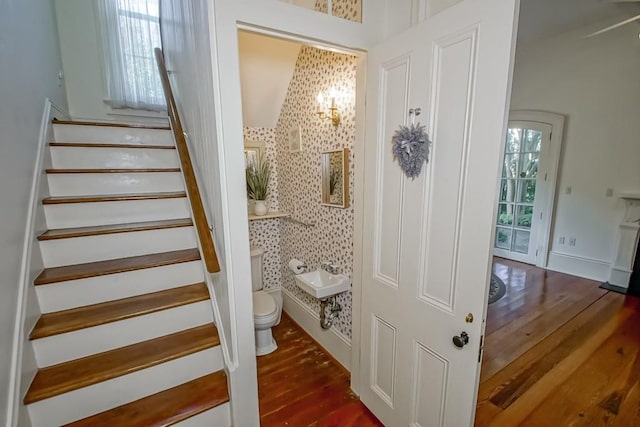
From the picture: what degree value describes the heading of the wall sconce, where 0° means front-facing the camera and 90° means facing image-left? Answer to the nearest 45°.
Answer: approximately 45°

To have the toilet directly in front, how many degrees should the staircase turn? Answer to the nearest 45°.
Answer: approximately 90° to its left

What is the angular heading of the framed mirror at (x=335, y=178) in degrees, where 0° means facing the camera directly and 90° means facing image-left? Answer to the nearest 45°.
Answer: approximately 45°

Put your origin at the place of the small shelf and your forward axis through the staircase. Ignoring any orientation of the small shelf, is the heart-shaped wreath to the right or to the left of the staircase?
left

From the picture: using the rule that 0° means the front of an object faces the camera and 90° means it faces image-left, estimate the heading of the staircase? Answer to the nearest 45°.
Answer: approximately 0°

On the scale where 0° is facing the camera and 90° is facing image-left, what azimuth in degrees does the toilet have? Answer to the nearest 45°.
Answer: approximately 315°
